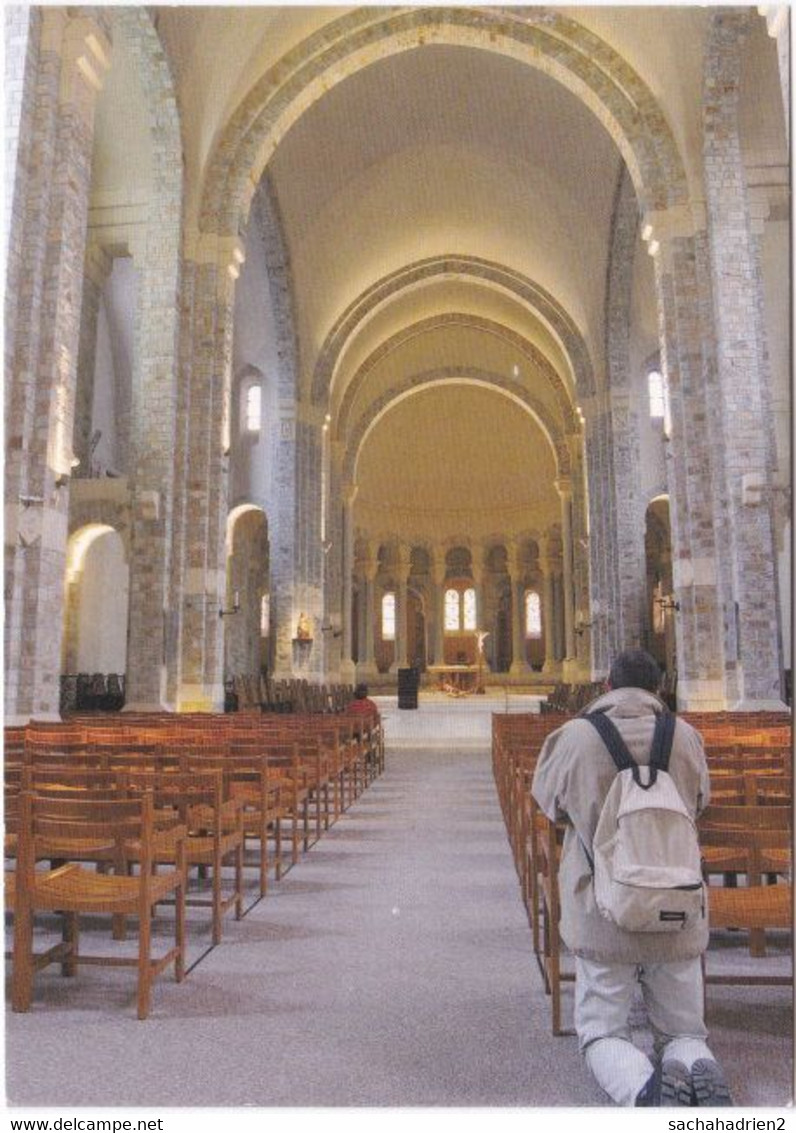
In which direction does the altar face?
toward the camera

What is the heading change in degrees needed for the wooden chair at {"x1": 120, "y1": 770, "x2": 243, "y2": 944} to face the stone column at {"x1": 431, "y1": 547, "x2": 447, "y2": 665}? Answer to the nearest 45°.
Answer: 0° — it already faces it

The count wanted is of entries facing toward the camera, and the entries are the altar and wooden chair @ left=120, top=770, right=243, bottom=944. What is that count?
1

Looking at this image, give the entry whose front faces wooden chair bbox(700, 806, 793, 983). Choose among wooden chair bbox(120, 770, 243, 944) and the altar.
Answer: the altar

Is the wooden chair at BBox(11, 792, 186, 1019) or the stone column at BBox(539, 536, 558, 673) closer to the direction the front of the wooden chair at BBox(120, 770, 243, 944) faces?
the stone column

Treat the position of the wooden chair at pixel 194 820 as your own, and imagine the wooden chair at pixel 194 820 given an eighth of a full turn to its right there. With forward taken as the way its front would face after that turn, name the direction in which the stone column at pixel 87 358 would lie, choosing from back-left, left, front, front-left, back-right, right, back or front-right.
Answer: front-left

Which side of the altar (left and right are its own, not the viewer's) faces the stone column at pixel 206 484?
front

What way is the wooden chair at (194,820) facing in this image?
away from the camera

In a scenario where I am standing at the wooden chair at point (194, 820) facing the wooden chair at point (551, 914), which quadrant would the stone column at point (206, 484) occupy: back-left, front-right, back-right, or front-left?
back-left

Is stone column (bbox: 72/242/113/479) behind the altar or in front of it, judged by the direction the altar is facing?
in front

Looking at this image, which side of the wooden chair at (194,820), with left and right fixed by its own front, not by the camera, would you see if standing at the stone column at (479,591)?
front

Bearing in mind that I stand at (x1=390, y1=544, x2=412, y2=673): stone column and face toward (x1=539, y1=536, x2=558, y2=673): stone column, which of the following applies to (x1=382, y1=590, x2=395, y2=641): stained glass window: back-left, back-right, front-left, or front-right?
back-left

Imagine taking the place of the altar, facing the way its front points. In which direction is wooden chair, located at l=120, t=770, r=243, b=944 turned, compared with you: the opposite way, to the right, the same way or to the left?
the opposite way

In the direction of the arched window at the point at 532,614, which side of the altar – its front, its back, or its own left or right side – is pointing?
back

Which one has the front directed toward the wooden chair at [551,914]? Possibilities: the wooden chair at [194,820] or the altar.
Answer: the altar
